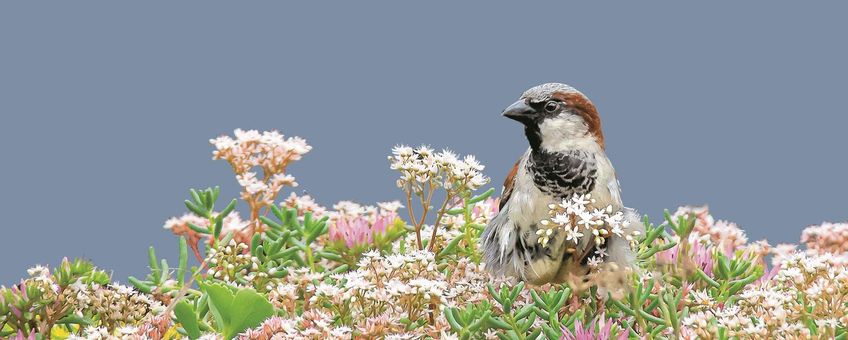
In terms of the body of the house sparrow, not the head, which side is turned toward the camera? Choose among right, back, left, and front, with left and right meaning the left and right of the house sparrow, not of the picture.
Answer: front
